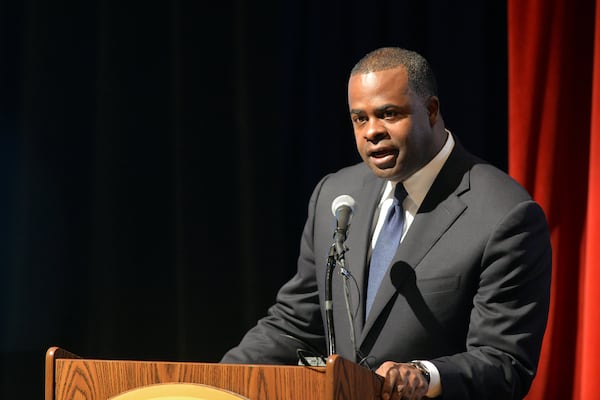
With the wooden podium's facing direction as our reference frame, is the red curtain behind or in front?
behind

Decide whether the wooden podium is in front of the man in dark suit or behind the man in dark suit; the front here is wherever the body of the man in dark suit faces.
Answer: in front

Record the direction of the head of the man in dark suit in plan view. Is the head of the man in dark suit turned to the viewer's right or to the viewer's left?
to the viewer's left

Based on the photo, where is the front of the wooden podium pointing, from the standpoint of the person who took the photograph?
facing the viewer and to the left of the viewer

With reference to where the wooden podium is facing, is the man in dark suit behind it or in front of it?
behind

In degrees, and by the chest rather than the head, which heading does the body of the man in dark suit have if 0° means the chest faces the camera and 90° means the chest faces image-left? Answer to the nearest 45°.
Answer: approximately 45°
